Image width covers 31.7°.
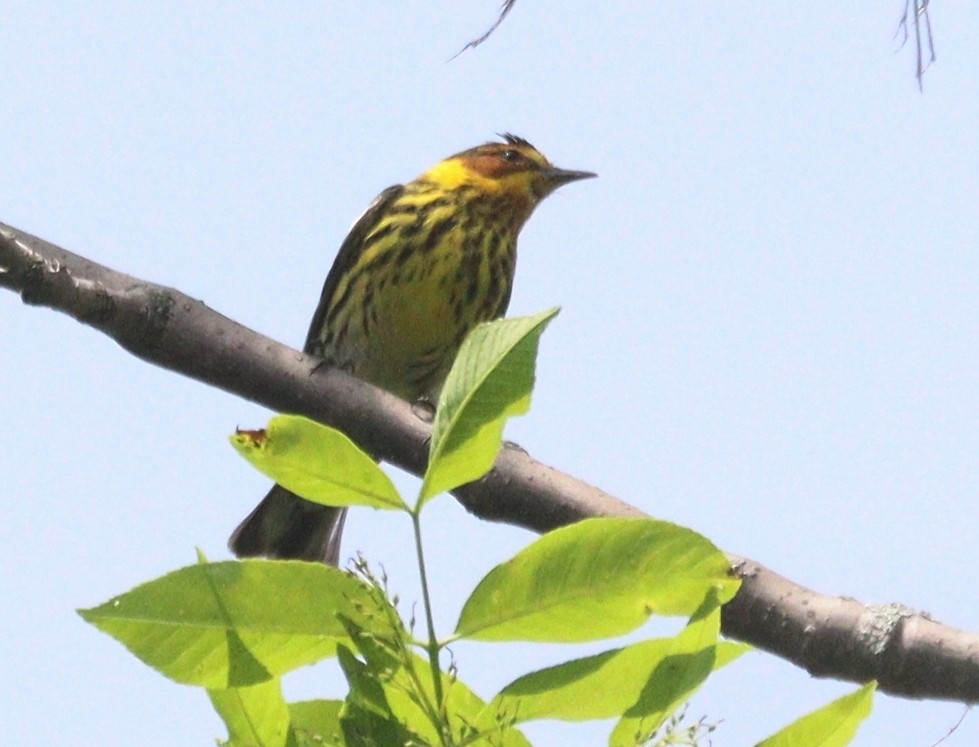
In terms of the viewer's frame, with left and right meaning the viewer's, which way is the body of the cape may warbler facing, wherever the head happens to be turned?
facing the viewer and to the right of the viewer
